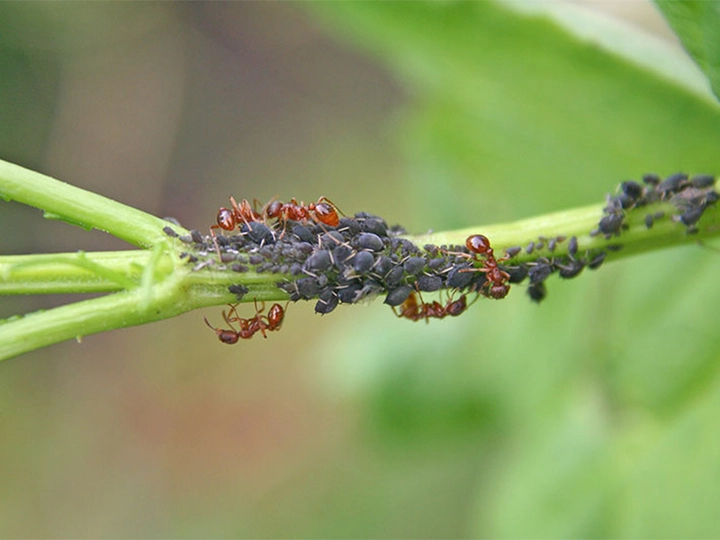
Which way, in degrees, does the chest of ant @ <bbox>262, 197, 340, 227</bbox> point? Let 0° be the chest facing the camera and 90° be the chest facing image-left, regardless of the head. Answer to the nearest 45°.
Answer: approximately 90°

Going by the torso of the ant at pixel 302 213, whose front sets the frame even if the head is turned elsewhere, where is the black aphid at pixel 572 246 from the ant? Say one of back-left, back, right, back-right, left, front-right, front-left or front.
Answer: back

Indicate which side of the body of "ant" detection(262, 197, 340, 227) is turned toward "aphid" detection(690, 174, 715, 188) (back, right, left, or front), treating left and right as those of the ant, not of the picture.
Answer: back

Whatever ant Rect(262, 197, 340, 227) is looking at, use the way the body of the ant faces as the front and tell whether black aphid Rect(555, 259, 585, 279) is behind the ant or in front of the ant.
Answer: behind

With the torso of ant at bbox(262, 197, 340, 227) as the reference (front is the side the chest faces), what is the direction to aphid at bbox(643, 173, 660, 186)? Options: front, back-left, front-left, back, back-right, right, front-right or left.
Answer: back

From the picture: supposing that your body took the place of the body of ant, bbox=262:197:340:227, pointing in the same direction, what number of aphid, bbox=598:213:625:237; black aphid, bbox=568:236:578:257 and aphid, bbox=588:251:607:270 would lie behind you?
3
